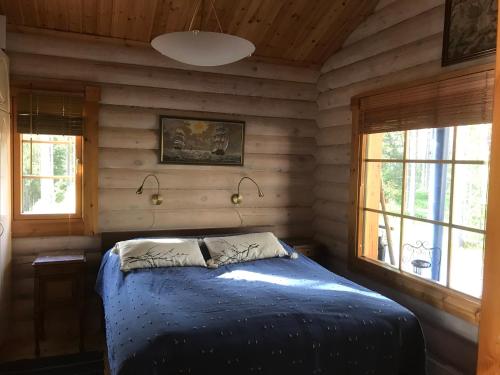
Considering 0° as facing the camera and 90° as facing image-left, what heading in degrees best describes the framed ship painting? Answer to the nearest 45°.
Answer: approximately 0°

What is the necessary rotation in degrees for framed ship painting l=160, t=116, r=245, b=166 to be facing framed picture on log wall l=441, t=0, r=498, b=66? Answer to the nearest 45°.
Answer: approximately 45° to its left

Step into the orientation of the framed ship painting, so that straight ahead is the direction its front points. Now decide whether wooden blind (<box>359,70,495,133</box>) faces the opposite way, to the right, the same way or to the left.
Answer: to the right

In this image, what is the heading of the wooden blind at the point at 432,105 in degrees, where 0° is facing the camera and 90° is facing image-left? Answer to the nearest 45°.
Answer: approximately 45°

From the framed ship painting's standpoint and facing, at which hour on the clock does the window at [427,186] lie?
The window is roughly at 10 o'clock from the framed ship painting.

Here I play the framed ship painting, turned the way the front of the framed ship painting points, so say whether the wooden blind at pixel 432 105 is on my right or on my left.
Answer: on my left

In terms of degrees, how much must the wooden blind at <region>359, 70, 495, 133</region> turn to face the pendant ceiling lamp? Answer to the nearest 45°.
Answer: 0° — it already faces it
